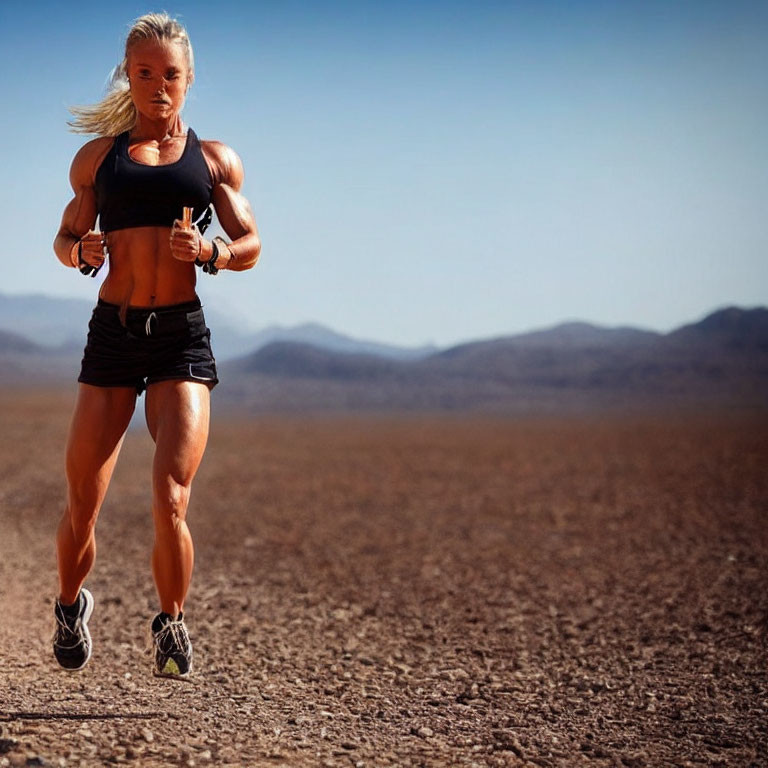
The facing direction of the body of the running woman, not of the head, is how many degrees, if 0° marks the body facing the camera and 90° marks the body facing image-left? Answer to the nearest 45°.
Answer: approximately 0°
